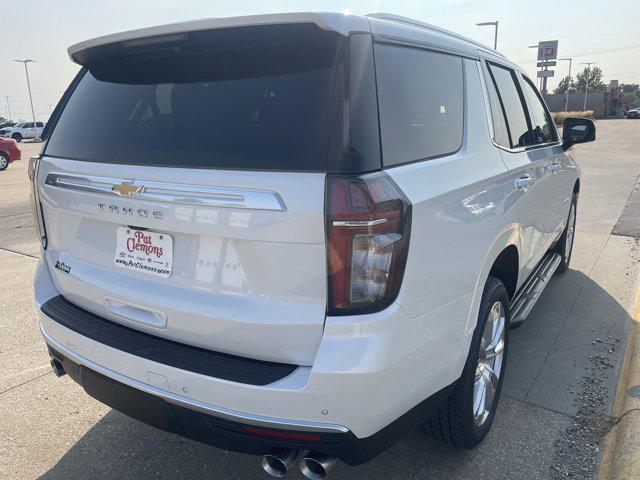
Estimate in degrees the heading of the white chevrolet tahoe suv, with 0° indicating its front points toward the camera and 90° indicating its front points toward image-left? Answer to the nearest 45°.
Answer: approximately 225°

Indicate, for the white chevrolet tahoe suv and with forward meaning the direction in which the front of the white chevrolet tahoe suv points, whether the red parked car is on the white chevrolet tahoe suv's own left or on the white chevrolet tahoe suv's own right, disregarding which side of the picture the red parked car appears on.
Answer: on the white chevrolet tahoe suv's own left
